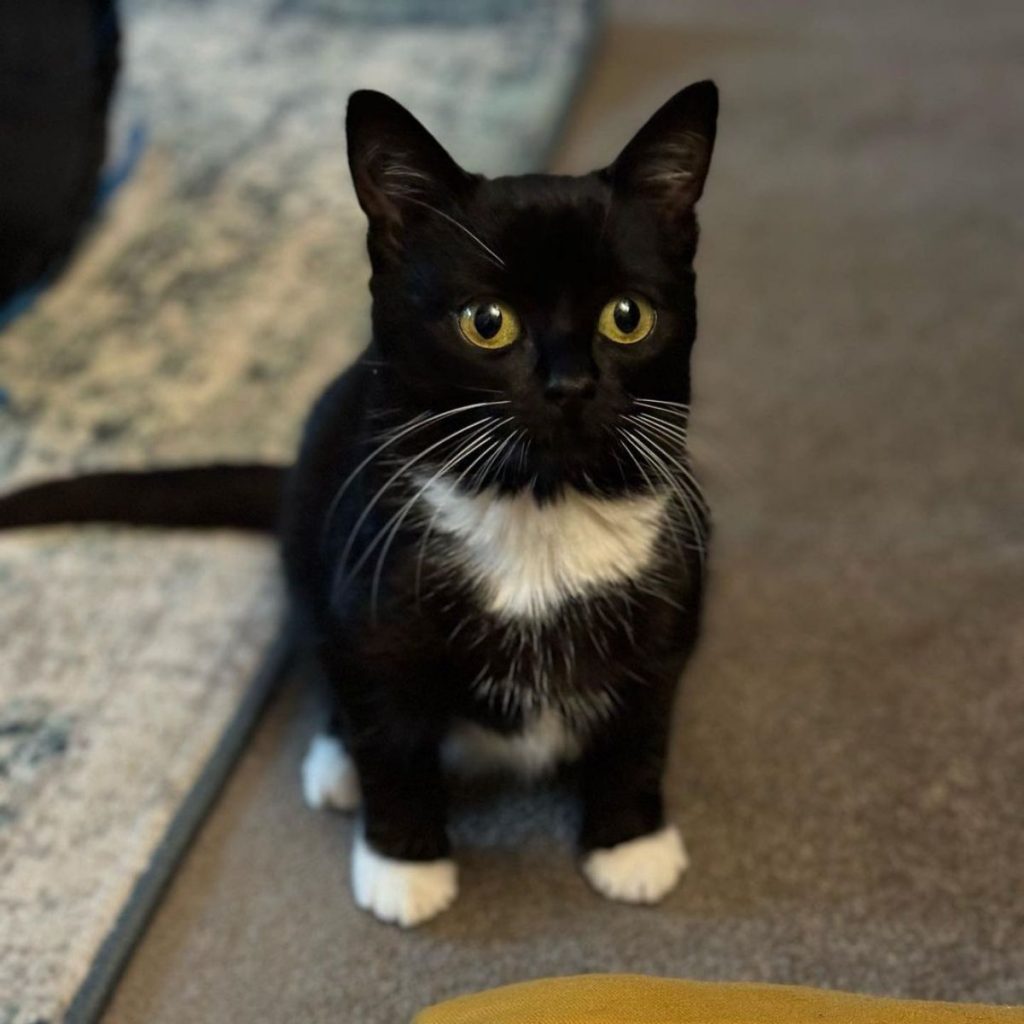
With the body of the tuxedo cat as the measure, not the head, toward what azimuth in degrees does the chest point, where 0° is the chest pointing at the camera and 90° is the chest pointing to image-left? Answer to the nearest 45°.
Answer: approximately 0°
